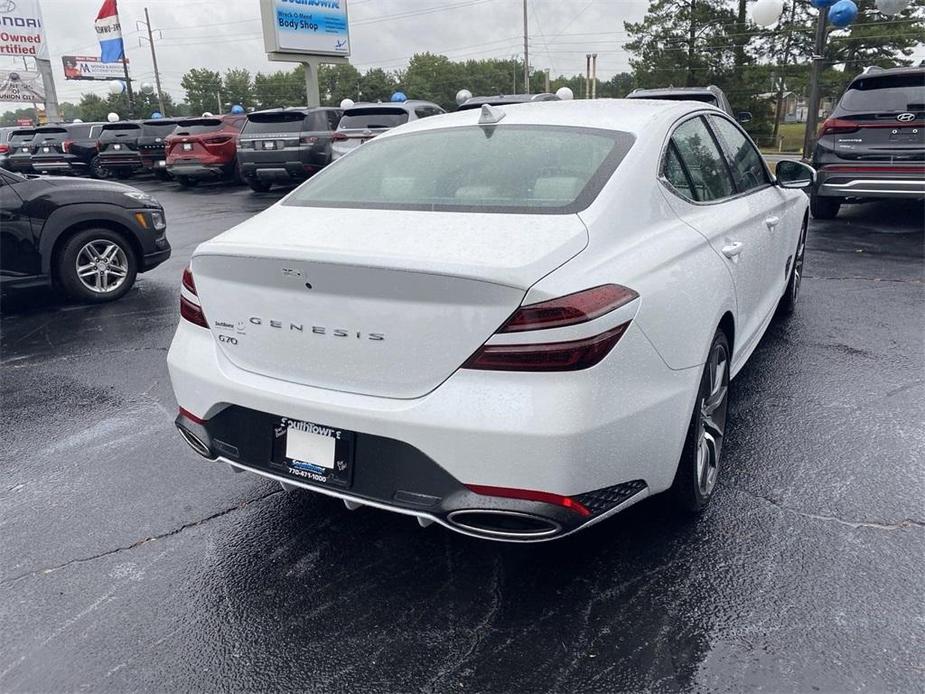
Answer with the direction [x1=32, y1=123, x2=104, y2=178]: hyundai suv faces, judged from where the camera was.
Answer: facing away from the viewer and to the right of the viewer

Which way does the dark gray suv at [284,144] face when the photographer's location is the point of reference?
facing away from the viewer and to the right of the viewer

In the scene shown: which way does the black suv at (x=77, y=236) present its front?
to the viewer's right

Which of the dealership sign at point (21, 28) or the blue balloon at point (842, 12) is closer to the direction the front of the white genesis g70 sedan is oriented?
the blue balloon

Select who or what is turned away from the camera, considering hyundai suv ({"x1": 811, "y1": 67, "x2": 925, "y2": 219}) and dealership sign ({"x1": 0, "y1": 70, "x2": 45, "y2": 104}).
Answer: the hyundai suv

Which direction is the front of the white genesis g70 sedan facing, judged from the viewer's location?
facing away from the viewer and to the right of the viewer

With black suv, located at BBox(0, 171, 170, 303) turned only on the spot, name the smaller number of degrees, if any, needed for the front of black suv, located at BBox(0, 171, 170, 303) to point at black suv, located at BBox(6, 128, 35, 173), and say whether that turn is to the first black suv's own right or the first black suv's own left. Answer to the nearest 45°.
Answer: approximately 90° to the first black suv's own left

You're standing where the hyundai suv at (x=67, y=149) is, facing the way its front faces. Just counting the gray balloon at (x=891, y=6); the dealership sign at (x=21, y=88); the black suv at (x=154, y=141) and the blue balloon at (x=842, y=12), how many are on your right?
3

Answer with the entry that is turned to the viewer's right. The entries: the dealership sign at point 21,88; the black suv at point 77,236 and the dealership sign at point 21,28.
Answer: the black suv

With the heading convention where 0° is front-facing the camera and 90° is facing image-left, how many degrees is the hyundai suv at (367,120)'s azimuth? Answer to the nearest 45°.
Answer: approximately 225°

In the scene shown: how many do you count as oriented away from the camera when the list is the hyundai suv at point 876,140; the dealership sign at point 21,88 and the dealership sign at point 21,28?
1

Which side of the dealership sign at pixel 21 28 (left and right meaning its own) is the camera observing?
front

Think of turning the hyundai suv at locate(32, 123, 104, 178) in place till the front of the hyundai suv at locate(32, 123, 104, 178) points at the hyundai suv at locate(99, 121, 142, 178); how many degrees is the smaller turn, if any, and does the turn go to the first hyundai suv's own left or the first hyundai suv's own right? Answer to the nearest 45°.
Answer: approximately 90° to the first hyundai suv's own right

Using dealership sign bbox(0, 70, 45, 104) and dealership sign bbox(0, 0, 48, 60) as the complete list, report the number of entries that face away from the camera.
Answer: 0

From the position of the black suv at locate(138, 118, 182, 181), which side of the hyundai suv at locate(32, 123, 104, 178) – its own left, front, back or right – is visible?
right

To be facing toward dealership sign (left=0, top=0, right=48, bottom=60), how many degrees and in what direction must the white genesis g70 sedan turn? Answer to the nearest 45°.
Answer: approximately 90° to its left

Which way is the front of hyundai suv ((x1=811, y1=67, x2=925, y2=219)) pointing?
away from the camera

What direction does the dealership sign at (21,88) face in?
toward the camera
